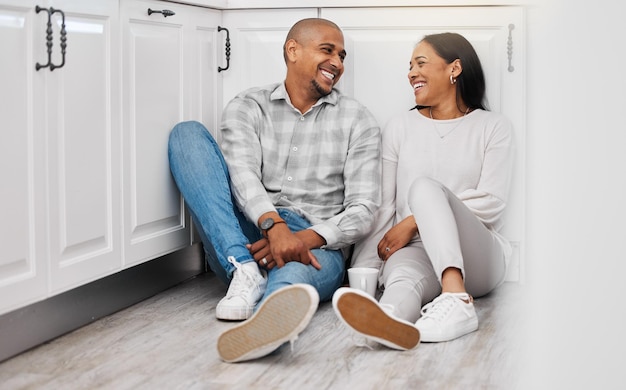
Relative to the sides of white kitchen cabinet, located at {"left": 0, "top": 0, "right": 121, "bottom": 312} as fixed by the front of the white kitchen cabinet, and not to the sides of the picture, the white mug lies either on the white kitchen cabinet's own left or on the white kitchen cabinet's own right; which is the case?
on the white kitchen cabinet's own left

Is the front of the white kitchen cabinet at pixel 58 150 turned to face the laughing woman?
no

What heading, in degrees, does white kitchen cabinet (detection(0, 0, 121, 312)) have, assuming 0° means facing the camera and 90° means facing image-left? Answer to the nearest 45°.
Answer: approximately 315°

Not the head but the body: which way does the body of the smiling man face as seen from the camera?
toward the camera

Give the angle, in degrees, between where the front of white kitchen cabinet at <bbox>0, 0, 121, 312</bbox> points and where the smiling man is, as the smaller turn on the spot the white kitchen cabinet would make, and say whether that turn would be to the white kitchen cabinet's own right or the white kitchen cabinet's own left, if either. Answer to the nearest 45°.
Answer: approximately 90° to the white kitchen cabinet's own left

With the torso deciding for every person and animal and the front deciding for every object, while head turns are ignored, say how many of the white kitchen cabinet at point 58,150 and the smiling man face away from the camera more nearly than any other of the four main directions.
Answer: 0

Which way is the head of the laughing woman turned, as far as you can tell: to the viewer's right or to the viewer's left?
to the viewer's left

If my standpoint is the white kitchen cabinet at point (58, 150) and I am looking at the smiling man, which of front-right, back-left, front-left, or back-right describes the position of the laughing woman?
front-right

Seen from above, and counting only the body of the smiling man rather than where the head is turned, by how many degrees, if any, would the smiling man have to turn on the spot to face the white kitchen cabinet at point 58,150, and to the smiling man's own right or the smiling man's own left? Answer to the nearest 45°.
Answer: approximately 45° to the smiling man's own right

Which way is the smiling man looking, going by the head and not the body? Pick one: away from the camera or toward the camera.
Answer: toward the camera

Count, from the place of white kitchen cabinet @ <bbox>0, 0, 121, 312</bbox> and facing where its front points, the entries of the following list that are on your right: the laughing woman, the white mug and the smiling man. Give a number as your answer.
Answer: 0
